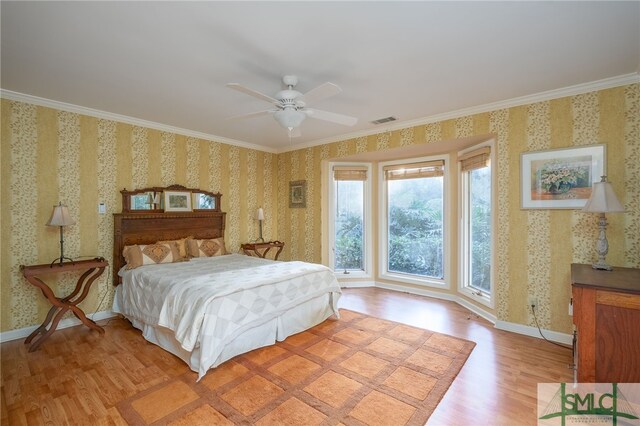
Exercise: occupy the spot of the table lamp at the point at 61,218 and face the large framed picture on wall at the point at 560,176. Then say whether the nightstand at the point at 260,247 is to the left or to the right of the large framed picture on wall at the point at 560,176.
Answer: left

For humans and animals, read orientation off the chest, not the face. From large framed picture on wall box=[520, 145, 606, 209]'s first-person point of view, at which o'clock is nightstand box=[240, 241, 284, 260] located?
The nightstand is roughly at 1 o'clock from the large framed picture on wall.

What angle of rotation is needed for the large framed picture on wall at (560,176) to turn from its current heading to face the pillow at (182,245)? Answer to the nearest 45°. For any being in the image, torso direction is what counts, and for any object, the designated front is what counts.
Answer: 0° — it already faces it

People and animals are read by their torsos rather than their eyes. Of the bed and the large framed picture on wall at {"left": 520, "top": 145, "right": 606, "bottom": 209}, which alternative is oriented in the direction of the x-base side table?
the large framed picture on wall

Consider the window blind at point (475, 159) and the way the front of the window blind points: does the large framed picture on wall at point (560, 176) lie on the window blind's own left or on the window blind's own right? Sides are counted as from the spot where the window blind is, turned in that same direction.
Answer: on the window blind's own left

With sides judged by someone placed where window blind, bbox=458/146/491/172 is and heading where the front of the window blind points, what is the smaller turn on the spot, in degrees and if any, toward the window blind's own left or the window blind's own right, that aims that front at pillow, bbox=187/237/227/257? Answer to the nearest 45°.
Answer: approximately 45° to the window blind's own right

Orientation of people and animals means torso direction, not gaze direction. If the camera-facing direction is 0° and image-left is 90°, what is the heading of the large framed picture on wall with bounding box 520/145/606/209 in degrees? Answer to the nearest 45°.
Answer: approximately 45°

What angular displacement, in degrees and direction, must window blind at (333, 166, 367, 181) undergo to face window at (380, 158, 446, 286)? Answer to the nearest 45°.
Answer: approximately 90° to its left

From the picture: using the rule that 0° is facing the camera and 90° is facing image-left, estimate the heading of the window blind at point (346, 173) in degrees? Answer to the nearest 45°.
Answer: approximately 0°

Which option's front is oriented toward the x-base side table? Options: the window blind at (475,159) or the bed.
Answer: the window blind

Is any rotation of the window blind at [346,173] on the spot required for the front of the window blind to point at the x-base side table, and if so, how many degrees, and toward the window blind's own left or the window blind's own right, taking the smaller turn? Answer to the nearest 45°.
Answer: approximately 45° to the window blind's own right

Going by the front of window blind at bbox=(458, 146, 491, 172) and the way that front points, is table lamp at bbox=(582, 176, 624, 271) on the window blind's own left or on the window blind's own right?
on the window blind's own left
